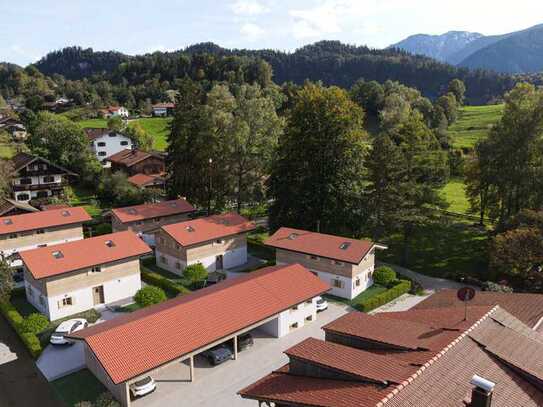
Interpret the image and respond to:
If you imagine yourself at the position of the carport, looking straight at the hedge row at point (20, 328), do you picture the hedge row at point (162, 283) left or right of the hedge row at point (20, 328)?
right

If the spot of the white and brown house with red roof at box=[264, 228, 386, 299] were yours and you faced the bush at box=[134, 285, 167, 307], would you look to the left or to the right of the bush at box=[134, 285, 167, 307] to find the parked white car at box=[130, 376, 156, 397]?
left

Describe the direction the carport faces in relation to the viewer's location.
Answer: facing the viewer and to the right of the viewer

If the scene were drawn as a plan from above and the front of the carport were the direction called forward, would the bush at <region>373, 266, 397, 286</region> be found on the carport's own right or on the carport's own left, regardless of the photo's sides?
on the carport's own left
